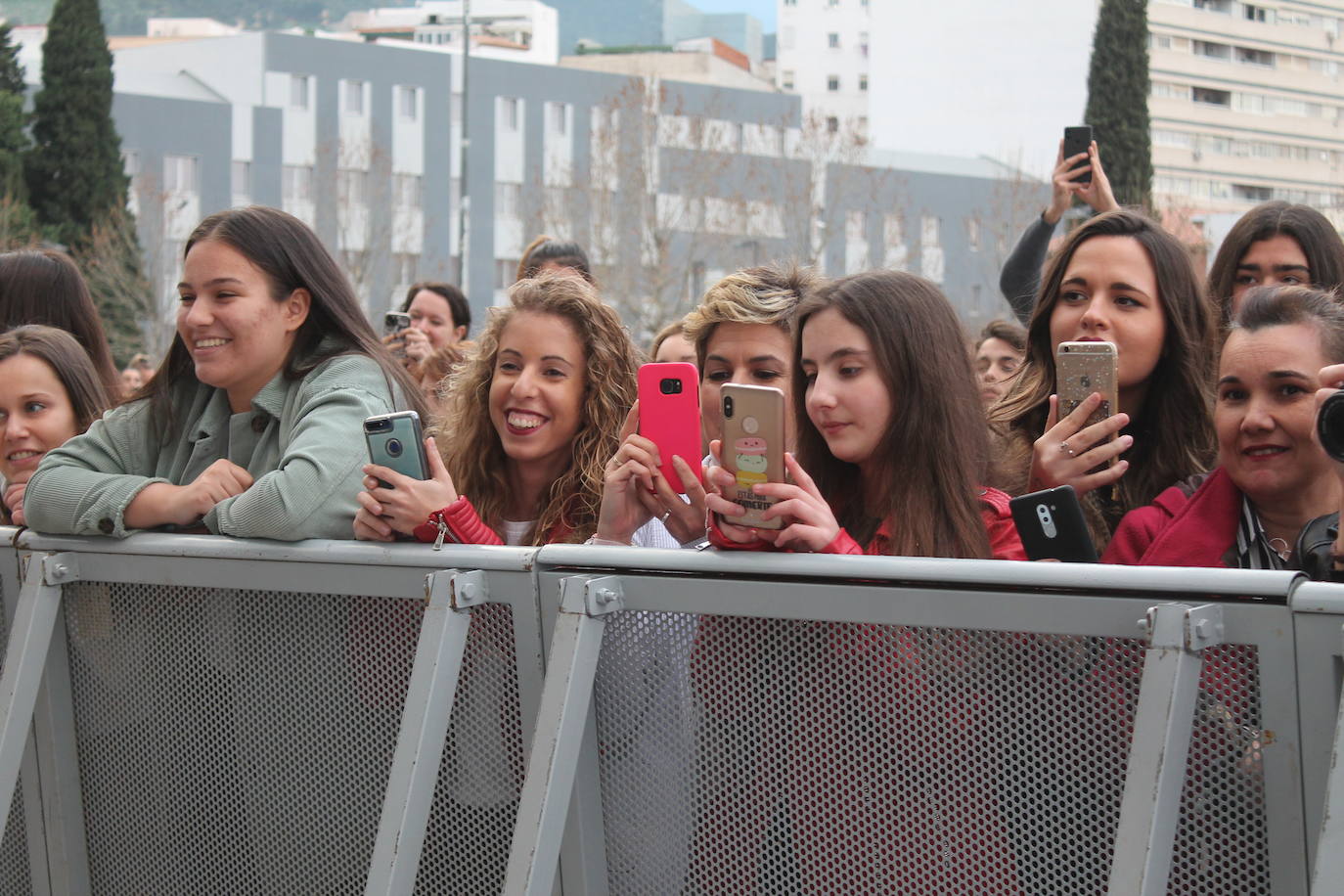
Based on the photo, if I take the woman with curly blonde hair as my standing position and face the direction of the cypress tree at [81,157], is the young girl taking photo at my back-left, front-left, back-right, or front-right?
back-right

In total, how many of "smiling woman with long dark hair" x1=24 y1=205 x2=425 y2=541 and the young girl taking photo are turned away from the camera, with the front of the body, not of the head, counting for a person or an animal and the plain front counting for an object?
0

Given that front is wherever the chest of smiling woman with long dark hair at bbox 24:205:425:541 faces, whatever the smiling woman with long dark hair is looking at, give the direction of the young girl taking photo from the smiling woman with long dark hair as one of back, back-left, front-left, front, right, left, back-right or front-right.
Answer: left
